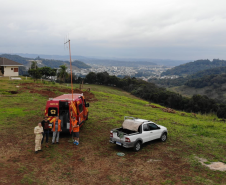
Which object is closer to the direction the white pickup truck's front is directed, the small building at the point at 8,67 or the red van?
the small building

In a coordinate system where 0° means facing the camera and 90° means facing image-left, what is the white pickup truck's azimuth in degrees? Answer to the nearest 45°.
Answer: approximately 225°

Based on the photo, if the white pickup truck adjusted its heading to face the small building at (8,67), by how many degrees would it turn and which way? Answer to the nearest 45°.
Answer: approximately 90° to its left

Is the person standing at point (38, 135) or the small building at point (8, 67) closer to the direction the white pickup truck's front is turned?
the small building

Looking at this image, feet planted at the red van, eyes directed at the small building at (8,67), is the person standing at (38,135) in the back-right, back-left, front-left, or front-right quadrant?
back-left

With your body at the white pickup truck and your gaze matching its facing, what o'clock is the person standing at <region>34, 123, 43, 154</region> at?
The person standing is roughly at 7 o'clock from the white pickup truck.

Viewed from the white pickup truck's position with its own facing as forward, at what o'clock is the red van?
The red van is roughly at 8 o'clock from the white pickup truck.
